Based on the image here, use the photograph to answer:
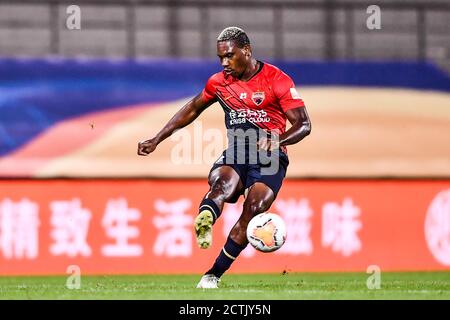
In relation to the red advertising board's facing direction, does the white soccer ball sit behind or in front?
in front

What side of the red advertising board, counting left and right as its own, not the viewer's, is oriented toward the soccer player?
front

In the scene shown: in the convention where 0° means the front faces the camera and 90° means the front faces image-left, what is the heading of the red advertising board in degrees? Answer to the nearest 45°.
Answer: approximately 0°
